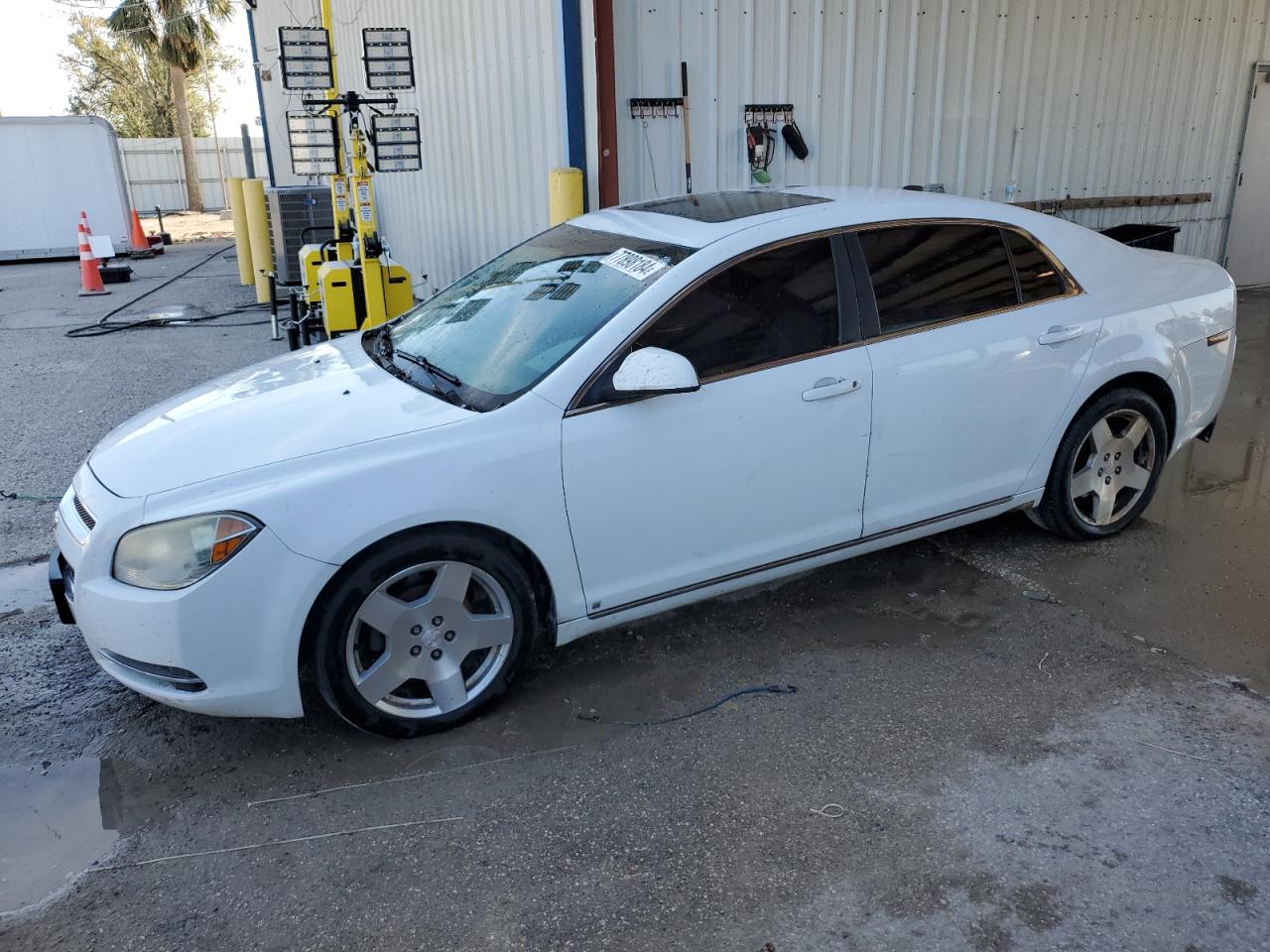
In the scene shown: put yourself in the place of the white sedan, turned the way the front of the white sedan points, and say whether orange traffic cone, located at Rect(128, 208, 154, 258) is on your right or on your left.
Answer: on your right

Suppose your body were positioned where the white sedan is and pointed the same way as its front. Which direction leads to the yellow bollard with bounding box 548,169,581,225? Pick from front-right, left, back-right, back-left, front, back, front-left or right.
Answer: back-right

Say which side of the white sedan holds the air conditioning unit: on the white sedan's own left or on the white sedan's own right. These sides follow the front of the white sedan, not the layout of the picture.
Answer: on the white sedan's own right

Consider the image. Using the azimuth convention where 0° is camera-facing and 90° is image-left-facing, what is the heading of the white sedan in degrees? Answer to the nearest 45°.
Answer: approximately 45°

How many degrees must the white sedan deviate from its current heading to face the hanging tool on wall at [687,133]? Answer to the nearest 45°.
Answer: approximately 135° to its right

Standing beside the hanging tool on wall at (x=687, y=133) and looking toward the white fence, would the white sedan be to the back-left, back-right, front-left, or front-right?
back-left

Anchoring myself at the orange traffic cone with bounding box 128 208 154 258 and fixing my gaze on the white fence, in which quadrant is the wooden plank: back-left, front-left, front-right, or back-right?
back-right
